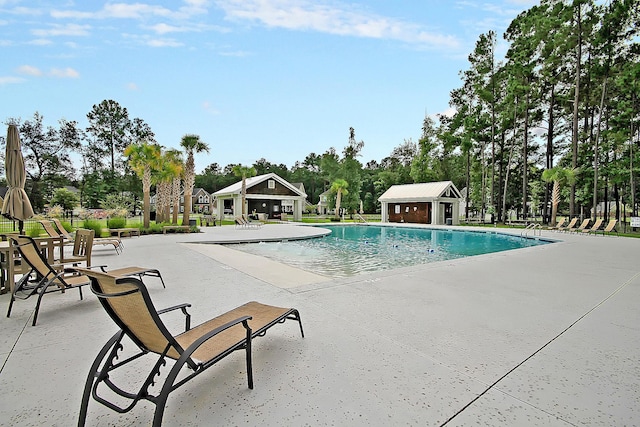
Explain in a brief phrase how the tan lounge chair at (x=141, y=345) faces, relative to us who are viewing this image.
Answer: facing away from the viewer and to the right of the viewer

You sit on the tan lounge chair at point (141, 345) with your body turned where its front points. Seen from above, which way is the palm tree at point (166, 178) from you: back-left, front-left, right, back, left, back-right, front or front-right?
front-left

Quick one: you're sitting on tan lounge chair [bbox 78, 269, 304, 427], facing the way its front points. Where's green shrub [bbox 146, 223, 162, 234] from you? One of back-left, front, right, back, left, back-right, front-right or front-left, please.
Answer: front-left

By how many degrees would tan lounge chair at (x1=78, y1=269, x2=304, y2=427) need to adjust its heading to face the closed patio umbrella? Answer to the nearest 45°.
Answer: approximately 90° to its left

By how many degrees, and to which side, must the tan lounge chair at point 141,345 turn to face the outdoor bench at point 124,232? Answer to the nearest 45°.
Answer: approximately 45° to its left

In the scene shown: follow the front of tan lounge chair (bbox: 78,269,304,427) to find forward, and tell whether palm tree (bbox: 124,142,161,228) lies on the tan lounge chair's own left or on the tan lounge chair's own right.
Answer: on the tan lounge chair's own left

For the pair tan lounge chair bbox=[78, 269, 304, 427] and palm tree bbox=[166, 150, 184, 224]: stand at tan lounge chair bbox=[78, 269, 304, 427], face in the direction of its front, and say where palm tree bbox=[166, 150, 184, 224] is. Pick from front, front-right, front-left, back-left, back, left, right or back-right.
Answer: front-left
